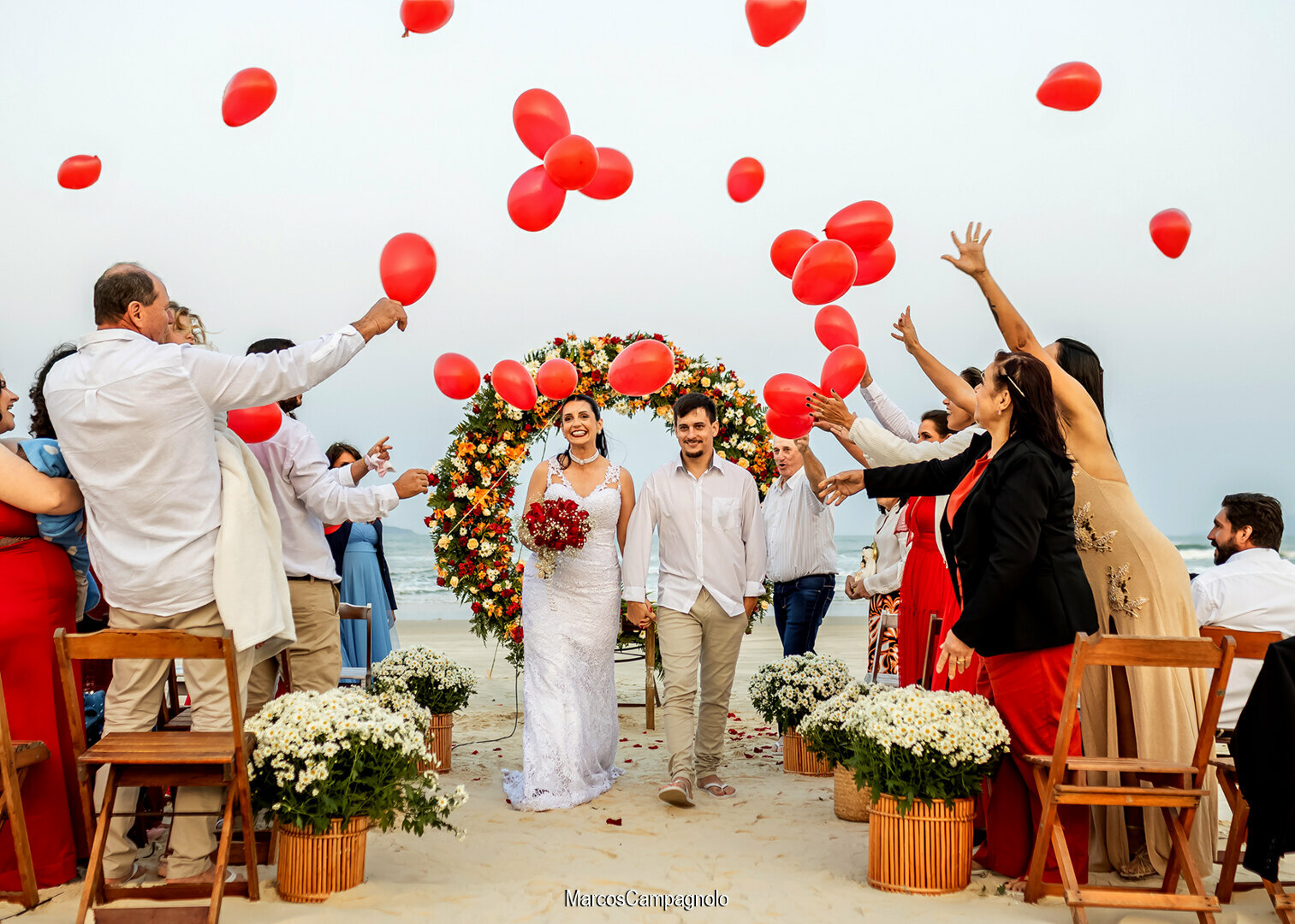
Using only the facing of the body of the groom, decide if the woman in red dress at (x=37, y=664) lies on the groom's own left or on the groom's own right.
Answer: on the groom's own right

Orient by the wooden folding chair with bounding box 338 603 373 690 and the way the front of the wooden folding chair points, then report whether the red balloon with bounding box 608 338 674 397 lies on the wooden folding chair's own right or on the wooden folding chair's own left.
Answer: on the wooden folding chair's own right

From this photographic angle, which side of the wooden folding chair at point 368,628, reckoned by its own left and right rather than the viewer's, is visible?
back

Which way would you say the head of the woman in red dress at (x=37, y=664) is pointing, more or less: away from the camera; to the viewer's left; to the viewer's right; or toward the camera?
to the viewer's right

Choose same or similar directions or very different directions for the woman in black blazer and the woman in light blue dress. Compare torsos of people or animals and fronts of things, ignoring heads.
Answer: very different directions

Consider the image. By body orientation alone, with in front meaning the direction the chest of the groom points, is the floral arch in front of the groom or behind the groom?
behind

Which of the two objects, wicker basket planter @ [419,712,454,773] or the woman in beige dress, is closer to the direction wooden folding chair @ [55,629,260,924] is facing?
the wicker basket planter

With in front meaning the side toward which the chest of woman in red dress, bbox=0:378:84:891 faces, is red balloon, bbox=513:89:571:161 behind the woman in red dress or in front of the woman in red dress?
in front

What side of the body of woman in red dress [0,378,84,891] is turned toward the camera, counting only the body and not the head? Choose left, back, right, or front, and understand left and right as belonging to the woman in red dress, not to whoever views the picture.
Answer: right

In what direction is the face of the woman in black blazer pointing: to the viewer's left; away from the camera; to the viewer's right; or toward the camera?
to the viewer's left

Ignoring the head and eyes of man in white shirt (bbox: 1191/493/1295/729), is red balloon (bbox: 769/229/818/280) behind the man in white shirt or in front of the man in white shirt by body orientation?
in front

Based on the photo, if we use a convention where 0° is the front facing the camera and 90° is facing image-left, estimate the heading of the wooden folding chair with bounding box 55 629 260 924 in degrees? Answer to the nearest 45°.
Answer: approximately 180°

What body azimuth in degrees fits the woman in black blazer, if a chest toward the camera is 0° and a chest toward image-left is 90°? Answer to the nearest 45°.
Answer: approximately 90°
